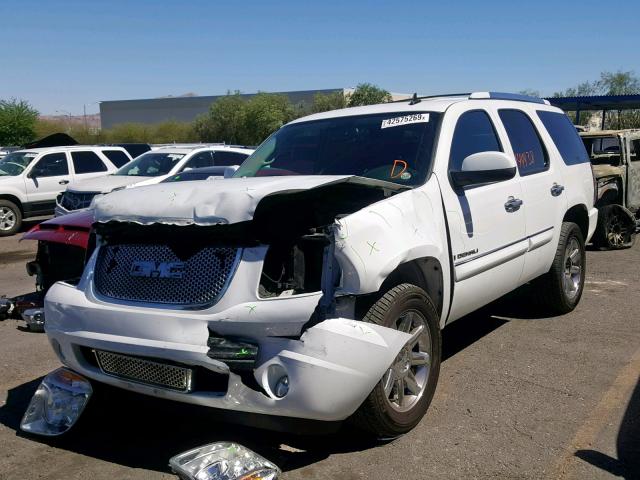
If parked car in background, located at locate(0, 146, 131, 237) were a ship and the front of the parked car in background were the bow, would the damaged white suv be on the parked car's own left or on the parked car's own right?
on the parked car's own left

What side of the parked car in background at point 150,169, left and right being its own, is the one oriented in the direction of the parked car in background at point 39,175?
right

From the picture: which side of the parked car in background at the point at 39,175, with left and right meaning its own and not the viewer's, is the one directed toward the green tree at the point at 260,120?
back

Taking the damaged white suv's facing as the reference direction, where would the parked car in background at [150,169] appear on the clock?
The parked car in background is roughly at 4 o'clock from the damaged white suv.

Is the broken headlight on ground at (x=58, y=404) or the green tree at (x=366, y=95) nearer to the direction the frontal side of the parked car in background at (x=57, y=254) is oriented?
the broken headlight on ground

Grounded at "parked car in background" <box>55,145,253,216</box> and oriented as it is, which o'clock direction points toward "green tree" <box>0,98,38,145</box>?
The green tree is roughly at 4 o'clock from the parked car in background.
